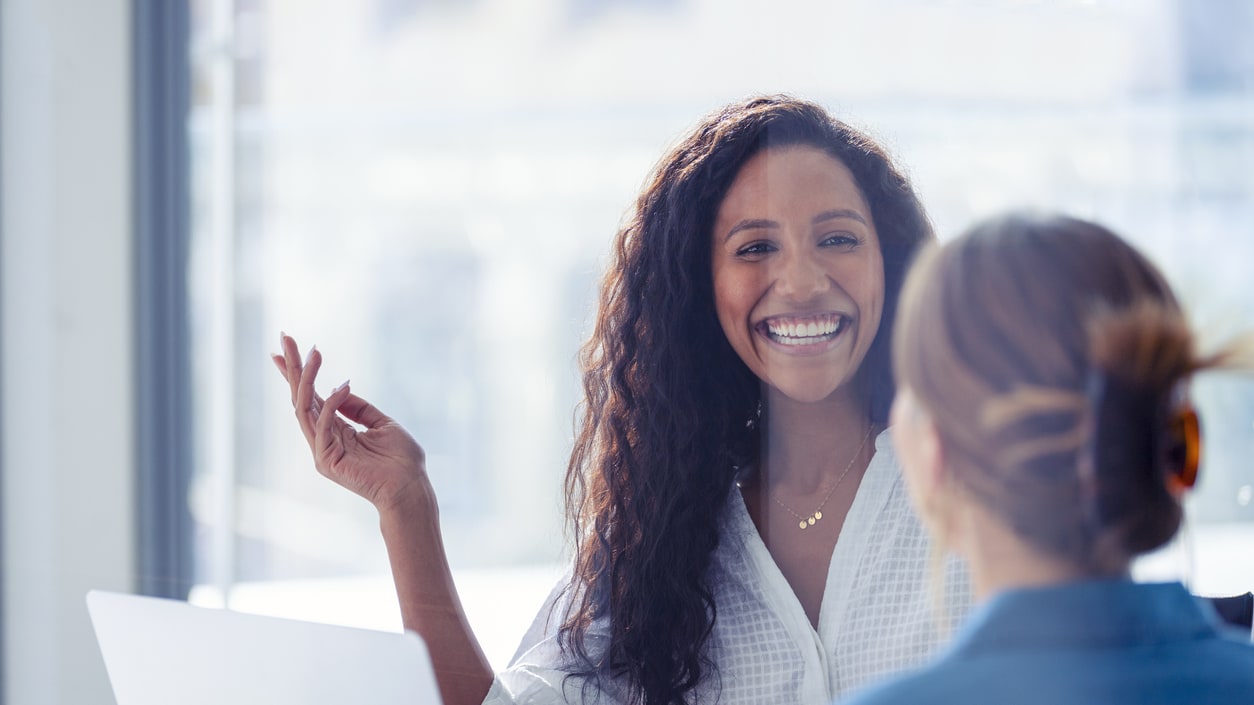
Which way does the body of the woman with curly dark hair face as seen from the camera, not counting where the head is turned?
toward the camera

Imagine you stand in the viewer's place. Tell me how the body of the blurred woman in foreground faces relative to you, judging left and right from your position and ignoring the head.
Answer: facing away from the viewer and to the left of the viewer

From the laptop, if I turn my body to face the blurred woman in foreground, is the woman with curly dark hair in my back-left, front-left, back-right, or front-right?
front-left

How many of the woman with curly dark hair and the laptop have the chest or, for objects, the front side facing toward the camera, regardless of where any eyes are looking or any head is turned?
1

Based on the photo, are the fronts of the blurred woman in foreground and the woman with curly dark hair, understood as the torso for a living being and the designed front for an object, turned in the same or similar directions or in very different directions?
very different directions

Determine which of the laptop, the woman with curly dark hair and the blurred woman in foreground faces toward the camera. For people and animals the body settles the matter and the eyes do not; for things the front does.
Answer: the woman with curly dark hair

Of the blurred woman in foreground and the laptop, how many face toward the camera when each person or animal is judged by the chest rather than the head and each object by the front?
0

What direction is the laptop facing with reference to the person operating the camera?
facing away from the viewer and to the right of the viewer

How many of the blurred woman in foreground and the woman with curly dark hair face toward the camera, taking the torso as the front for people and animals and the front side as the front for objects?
1

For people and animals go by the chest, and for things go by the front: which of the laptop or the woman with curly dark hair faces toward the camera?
the woman with curly dark hair

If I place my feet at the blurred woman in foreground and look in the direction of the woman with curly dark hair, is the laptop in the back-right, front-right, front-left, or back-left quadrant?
front-left

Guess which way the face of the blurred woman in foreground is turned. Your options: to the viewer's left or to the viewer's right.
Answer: to the viewer's left
